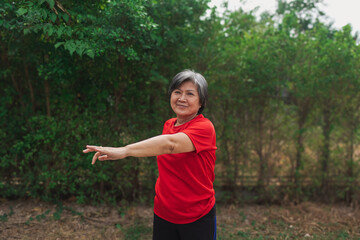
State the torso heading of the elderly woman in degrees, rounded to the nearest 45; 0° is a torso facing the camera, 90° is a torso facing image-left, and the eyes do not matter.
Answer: approximately 45°
